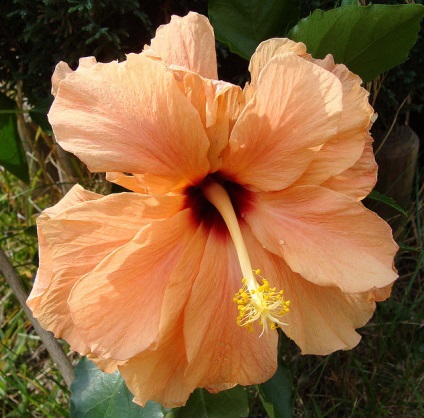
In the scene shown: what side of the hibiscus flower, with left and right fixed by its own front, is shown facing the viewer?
front

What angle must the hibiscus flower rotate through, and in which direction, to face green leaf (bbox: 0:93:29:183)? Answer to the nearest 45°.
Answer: approximately 135° to its right
